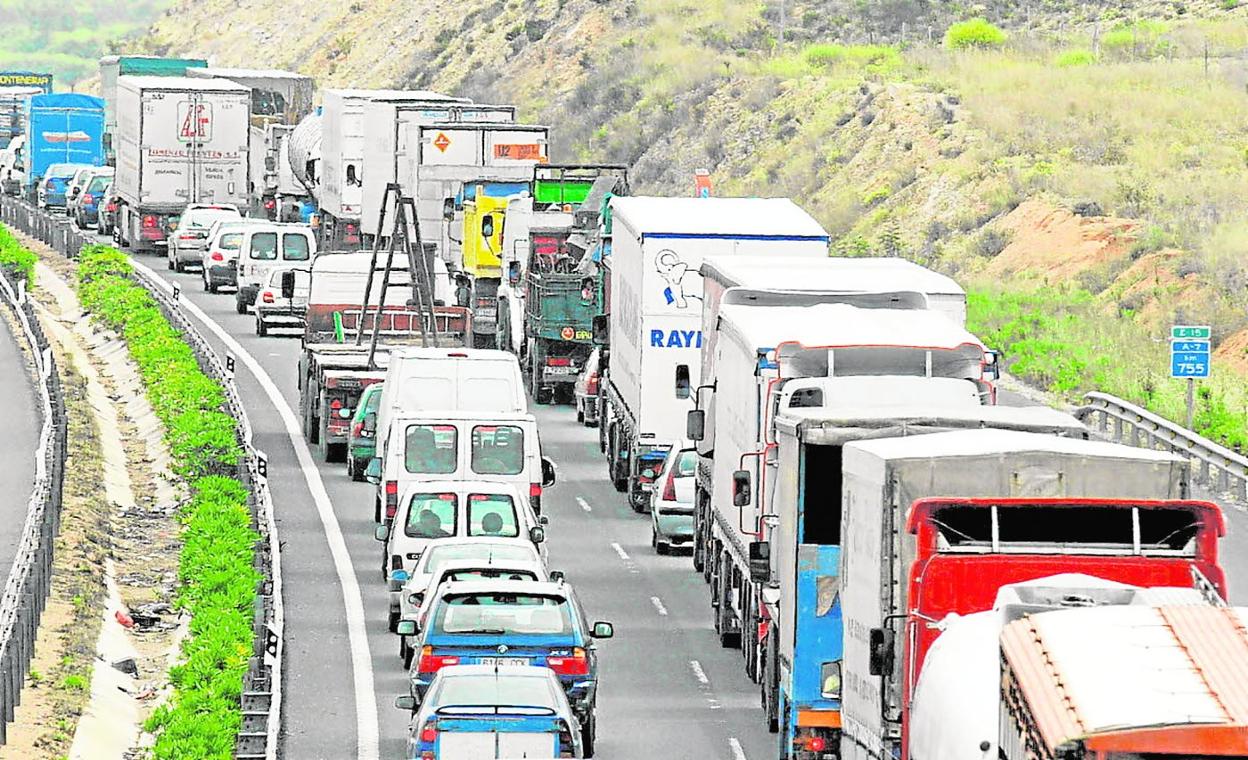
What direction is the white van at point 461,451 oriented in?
away from the camera

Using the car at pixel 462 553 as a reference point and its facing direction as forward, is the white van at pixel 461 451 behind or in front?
in front

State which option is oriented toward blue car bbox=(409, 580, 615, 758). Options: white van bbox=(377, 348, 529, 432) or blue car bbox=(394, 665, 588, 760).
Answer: blue car bbox=(394, 665, 588, 760)

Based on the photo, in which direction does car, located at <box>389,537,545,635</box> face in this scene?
away from the camera

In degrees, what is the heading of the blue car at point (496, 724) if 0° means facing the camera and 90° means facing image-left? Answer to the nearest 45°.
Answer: approximately 180°

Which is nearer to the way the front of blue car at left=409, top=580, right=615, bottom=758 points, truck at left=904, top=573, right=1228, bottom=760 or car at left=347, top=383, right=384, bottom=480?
the car

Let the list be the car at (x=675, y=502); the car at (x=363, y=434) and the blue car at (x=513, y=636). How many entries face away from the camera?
3

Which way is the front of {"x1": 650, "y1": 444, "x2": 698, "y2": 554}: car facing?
away from the camera

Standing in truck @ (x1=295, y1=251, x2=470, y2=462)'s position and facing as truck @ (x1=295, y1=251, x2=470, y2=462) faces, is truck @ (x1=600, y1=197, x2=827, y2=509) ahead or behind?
behind

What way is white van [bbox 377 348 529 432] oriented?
away from the camera

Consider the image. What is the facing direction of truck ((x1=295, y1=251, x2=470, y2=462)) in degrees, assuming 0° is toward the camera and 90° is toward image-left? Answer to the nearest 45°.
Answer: approximately 180°
